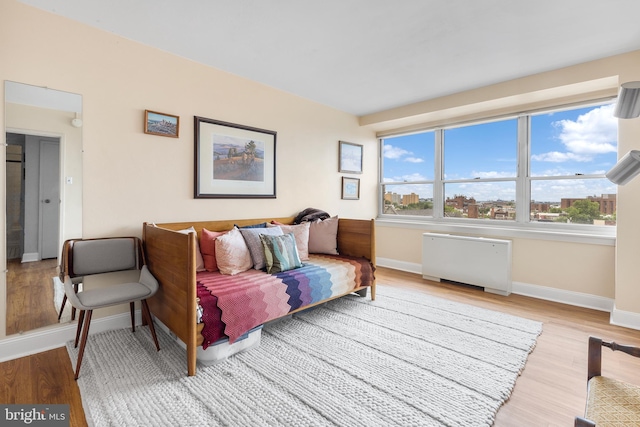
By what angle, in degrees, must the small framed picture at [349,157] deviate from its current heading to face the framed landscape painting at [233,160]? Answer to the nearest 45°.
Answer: approximately 90° to its right

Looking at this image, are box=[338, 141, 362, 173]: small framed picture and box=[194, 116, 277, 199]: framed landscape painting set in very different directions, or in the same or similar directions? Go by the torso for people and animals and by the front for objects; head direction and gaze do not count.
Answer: same or similar directions

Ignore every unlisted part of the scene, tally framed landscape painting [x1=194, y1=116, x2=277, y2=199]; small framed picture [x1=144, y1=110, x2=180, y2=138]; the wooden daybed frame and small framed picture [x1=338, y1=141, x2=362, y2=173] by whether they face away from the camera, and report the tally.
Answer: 0

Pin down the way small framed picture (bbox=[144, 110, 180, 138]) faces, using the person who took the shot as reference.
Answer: facing the viewer and to the right of the viewer

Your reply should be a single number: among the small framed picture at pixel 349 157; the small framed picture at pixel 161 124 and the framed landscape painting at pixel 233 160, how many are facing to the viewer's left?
0

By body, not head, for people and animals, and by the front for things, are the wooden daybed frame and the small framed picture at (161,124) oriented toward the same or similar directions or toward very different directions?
same or similar directions

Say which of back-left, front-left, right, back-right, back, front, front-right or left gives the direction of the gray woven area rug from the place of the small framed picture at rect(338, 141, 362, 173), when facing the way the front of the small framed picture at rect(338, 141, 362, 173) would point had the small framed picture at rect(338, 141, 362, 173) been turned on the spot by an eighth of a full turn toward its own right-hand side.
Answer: front

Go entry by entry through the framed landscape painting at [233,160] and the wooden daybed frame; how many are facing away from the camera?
0

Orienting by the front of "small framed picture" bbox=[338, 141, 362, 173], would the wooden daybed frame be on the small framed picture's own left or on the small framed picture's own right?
on the small framed picture's own right

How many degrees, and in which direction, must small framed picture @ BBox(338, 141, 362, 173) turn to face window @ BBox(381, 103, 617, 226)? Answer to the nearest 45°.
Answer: approximately 45° to its left

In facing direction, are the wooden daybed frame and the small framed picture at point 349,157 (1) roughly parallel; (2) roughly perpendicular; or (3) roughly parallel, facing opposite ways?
roughly parallel
